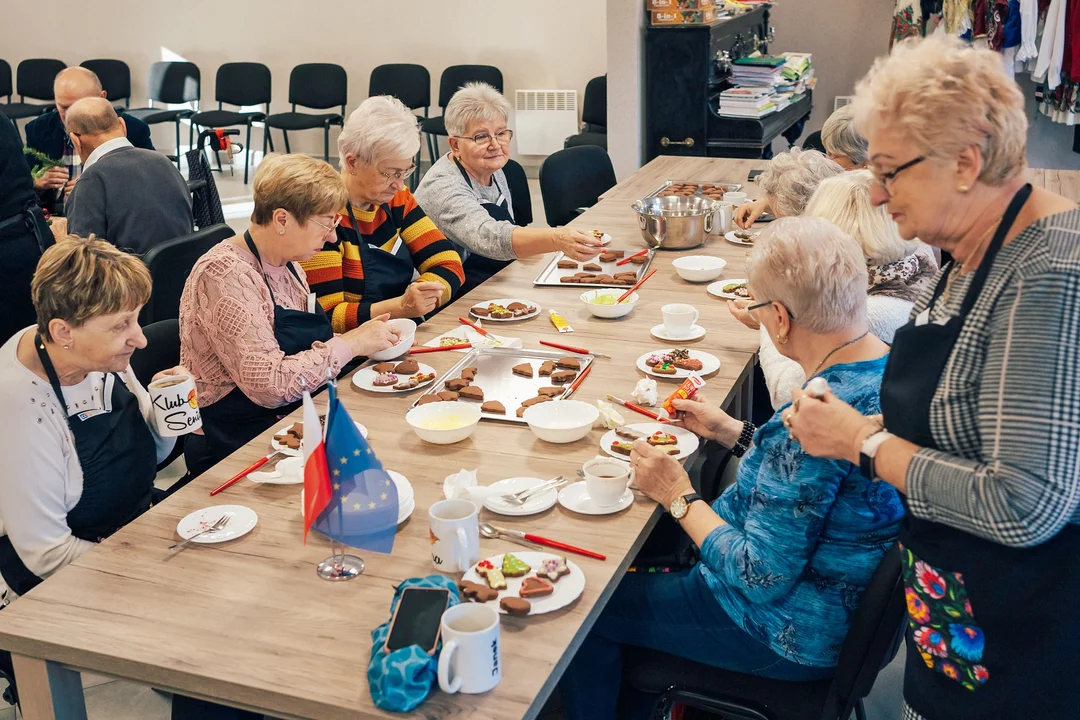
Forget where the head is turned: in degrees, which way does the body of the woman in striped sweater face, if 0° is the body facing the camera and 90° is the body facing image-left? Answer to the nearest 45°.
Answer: approximately 315°

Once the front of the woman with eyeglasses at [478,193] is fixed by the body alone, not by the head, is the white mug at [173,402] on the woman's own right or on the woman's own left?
on the woman's own right

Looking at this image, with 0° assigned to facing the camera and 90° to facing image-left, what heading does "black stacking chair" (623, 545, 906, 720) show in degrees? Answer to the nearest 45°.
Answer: approximately 90°

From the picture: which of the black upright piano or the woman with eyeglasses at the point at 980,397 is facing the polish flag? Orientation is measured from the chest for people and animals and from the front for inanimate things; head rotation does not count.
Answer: the woman with eyeglasses

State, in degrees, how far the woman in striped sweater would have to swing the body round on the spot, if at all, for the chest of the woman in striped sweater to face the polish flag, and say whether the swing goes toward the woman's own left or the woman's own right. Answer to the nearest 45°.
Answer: approximately 45° to the woman's own right

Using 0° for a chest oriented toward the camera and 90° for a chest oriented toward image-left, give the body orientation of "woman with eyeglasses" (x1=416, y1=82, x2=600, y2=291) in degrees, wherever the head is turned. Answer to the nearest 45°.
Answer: approximately 315°

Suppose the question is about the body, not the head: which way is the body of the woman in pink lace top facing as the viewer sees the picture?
to the viewer's right

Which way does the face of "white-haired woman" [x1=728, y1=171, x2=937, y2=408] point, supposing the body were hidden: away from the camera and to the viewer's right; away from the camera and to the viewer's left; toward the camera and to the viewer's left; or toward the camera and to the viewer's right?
away from the camera and to the viewer's left

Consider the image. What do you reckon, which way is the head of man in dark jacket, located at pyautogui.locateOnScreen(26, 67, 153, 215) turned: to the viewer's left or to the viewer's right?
to the viewer's left

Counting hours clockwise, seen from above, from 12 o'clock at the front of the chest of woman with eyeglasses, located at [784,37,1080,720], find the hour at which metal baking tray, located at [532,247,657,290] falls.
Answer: The metal baking tray is roughly at 2 o'clock from the woman with eyeglasses.

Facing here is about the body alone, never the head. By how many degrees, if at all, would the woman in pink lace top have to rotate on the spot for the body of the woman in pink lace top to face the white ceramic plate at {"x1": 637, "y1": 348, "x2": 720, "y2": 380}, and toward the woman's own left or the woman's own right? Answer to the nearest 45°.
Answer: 0° — they already face it
